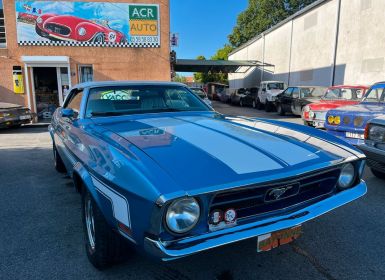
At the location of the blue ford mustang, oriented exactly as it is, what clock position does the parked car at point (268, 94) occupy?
The parked car is roughly at 8 o'clock from the blue ford mustang.

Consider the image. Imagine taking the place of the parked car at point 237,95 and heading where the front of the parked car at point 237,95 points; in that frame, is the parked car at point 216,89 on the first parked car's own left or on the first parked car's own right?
on the first parked car's own right

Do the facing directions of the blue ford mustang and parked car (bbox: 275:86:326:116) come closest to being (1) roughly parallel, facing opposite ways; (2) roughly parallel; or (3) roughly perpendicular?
roughly perpendicular

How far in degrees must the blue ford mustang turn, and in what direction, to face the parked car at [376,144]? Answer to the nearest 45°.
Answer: approximately 90° to its left

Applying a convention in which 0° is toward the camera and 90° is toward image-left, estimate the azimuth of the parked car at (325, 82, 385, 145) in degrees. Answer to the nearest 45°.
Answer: approximately 45°

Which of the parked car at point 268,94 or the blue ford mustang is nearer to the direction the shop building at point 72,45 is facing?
the blue ford mustang

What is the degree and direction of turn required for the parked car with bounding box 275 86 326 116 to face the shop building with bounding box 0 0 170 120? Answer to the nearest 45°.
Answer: approximately 45° to its right

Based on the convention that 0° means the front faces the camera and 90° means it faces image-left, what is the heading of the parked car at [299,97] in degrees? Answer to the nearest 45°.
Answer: approximately 45°

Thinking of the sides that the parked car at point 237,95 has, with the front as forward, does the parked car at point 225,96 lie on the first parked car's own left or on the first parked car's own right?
on the first parked car's own right
